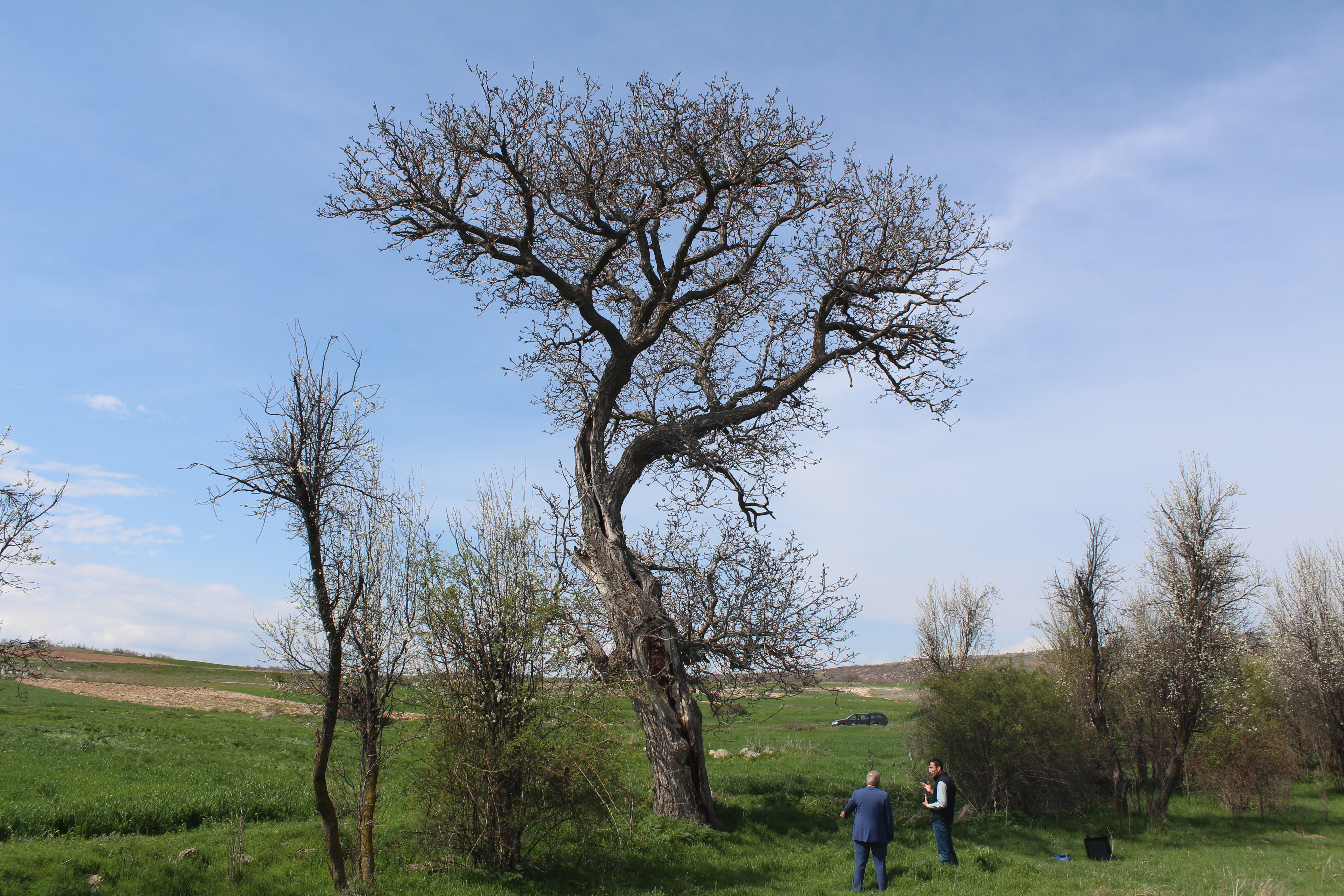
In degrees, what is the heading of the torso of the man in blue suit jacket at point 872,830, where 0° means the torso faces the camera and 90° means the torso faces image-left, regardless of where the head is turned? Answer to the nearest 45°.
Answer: approximately 180°

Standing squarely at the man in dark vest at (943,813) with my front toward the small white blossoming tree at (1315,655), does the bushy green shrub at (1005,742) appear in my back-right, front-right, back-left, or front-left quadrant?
front-left

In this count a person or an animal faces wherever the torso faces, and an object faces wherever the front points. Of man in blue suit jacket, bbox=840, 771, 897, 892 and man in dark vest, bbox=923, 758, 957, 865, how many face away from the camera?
1

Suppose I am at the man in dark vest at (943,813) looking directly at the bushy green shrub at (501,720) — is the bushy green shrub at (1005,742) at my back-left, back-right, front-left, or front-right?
back-right

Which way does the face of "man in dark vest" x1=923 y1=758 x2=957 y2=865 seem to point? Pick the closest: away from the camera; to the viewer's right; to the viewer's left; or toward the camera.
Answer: to the viewer's left
